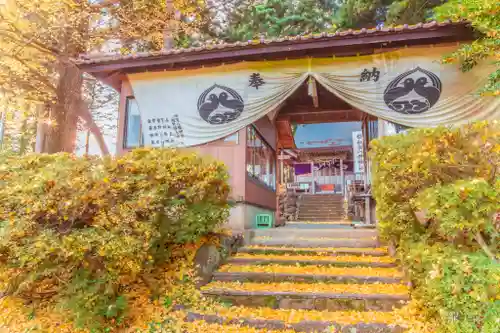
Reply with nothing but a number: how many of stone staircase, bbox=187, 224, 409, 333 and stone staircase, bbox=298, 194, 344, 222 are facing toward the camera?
2

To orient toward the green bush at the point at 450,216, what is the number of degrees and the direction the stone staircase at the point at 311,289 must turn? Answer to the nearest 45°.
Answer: approximately 45° to its left

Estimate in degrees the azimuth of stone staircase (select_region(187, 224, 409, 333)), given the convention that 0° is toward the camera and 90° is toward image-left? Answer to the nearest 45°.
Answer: approximately 0°

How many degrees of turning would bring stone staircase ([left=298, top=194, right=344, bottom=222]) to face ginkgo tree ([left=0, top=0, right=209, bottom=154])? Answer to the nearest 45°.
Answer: approximately 45° to its right

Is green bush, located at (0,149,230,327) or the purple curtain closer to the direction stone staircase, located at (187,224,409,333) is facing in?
the green bush

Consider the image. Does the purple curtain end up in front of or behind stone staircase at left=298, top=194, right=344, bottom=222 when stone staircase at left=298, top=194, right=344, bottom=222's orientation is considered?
behind

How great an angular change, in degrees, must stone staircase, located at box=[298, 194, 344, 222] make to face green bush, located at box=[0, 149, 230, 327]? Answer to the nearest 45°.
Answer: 0° — it already faces it

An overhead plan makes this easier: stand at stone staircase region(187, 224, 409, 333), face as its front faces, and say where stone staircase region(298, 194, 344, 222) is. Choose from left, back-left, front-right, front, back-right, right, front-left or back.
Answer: back

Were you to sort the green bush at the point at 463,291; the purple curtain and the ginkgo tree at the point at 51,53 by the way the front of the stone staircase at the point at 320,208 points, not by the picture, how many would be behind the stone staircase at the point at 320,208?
1
